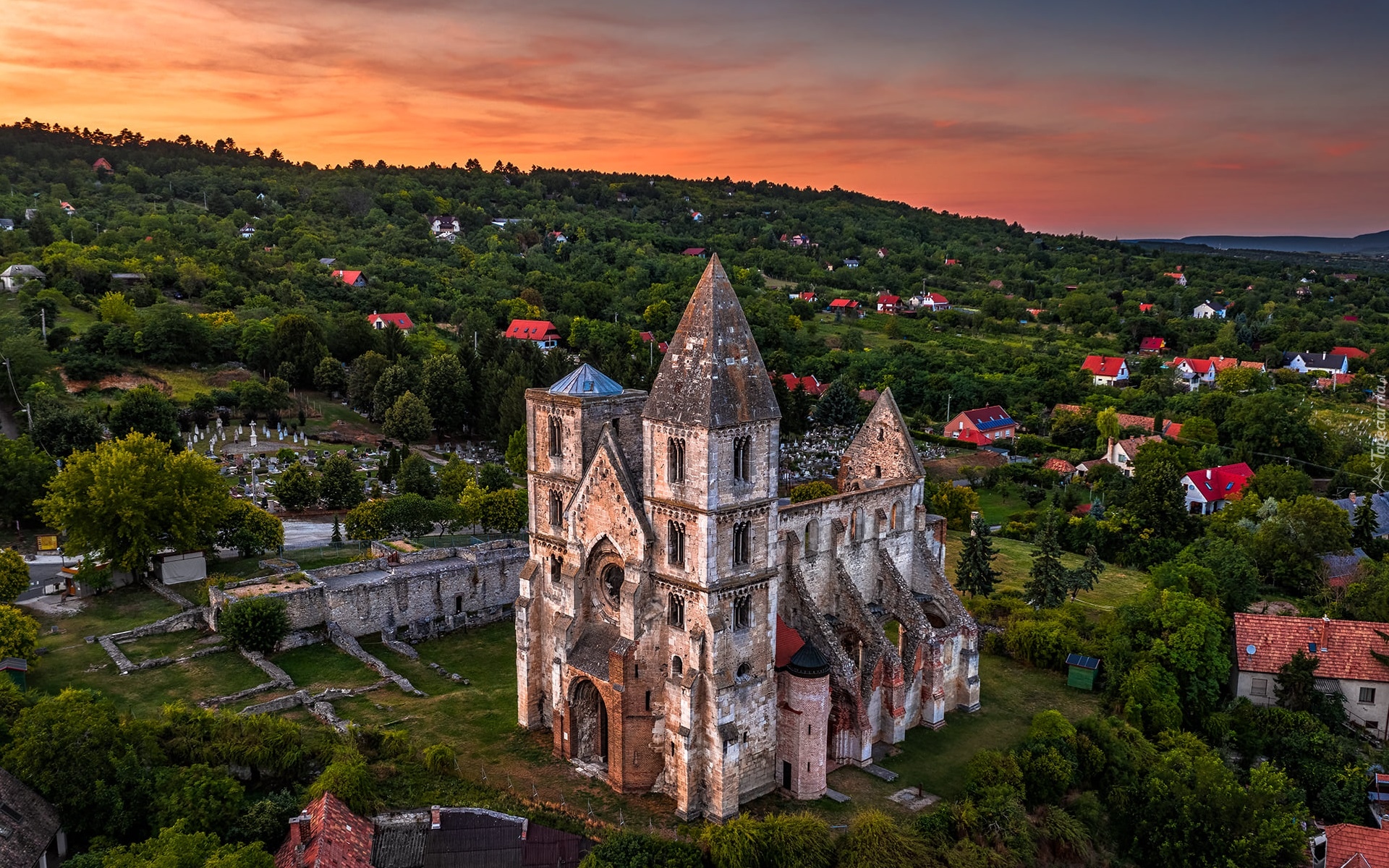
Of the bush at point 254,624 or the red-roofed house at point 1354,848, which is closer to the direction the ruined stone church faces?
the bush

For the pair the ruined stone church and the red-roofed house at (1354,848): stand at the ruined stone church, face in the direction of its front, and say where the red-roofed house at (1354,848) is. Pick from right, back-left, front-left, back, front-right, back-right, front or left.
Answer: back-left

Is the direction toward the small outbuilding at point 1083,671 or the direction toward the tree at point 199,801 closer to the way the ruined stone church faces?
the tree

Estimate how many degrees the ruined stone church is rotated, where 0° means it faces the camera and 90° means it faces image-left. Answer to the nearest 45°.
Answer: approximately 45°

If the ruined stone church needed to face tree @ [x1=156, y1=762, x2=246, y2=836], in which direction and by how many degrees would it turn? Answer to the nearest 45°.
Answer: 0° — it already faces it

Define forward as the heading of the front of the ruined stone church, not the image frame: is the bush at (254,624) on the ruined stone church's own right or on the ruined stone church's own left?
on the ruined stone church's own right

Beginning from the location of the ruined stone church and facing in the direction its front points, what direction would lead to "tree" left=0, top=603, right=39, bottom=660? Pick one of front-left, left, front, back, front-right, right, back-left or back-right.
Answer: front-right

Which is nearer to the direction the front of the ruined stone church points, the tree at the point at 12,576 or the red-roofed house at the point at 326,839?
the red-roofed house

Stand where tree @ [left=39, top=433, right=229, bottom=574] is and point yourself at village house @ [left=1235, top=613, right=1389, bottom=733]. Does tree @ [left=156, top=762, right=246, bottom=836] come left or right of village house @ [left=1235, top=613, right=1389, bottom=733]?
right

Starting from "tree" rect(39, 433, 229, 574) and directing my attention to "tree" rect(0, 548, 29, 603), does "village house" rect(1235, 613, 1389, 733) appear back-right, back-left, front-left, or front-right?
back-left

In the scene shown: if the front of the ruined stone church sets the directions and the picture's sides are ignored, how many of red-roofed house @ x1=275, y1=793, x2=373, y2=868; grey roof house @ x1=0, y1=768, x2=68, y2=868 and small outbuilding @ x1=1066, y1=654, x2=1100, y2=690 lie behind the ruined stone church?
1
